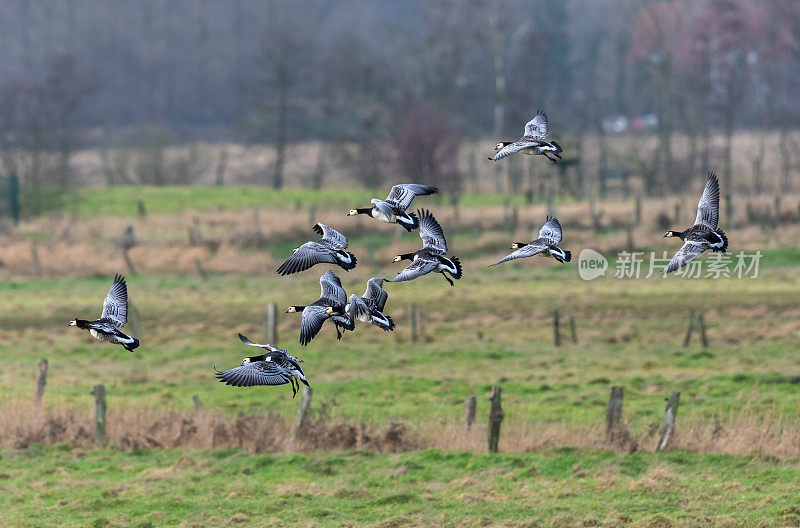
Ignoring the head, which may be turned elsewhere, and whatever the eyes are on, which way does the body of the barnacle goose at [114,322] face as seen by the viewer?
to the viewer's left

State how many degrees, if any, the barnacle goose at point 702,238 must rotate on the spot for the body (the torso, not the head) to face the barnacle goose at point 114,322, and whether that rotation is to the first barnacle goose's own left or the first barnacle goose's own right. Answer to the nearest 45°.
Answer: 0° — it already faces it

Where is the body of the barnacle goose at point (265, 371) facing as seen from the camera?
to the viewer's left

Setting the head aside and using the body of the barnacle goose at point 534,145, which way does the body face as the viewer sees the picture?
to the viewer's left

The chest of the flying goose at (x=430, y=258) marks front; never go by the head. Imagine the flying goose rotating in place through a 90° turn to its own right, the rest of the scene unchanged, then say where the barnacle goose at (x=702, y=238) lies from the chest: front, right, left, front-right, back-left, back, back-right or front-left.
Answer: right

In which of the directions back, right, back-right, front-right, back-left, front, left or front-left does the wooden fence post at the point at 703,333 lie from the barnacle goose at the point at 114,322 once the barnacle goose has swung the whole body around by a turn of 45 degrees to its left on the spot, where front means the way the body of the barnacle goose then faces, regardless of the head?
back

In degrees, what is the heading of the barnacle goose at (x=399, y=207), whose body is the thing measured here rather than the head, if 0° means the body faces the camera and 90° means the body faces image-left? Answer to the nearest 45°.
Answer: approximately 90°

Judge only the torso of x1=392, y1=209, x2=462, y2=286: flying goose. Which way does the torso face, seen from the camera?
to the viewer's left

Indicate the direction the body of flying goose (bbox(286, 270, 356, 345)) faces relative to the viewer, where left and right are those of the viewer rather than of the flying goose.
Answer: facing to the left of the viewer
